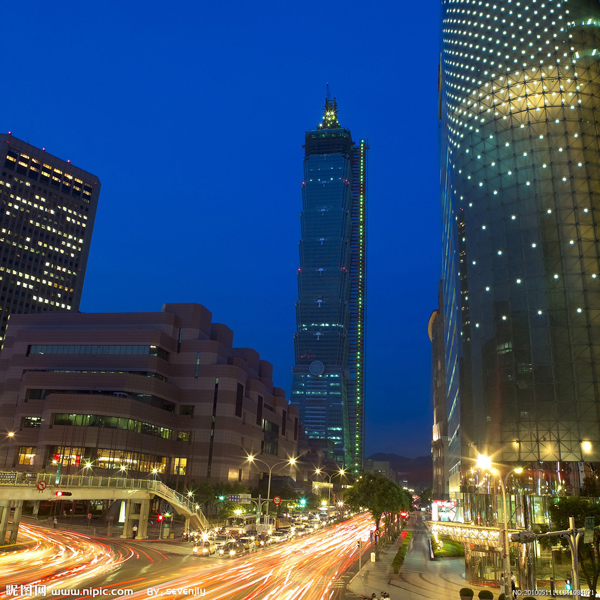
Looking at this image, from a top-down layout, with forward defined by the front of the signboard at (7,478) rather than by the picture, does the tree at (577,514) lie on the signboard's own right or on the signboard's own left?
on the signboard's own left

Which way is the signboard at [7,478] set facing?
toward the camera

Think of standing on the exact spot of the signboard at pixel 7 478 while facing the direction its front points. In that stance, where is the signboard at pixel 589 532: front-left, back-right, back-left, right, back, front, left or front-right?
front-left
